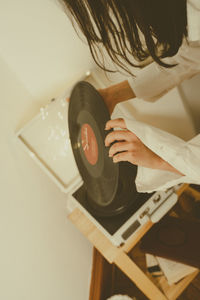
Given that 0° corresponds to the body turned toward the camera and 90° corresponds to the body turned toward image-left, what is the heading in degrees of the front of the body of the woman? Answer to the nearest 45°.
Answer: approximately 90°

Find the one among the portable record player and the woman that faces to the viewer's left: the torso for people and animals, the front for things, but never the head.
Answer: the woman

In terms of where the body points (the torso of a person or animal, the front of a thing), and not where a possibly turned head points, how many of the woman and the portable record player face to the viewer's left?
1

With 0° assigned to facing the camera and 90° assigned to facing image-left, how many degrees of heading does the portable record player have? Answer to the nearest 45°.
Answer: approximately 315°
